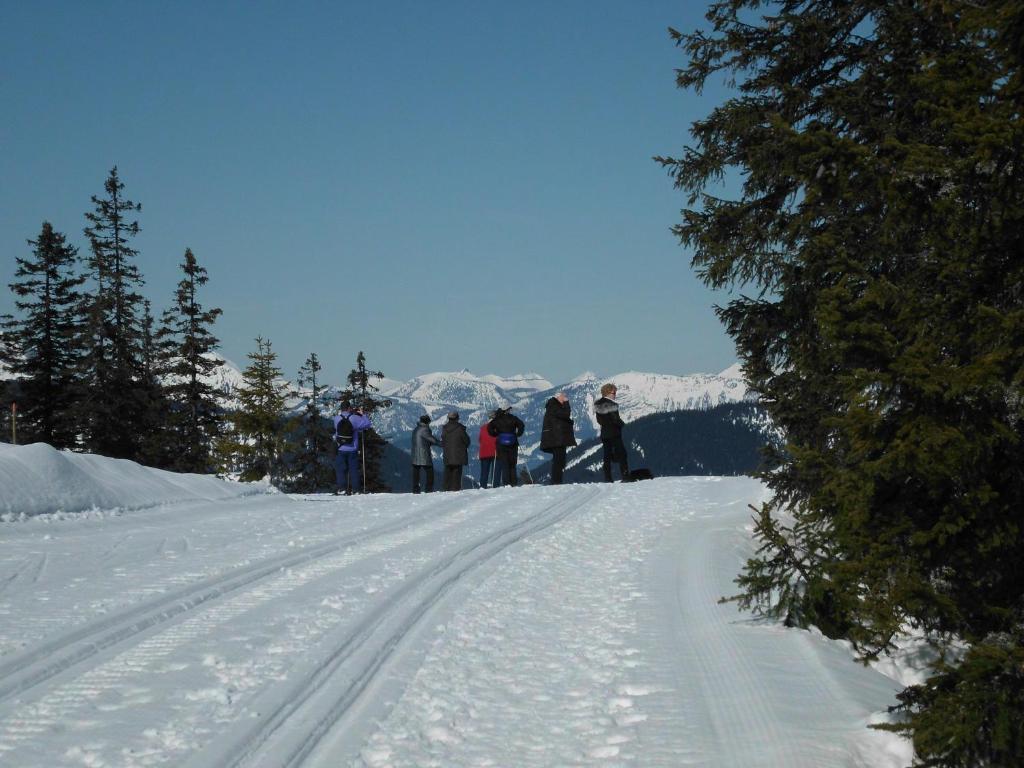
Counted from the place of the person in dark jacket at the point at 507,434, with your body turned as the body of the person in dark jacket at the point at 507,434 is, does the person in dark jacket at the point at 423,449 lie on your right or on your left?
on your left

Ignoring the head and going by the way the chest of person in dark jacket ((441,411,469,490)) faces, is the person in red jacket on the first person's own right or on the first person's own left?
on the first person's own right

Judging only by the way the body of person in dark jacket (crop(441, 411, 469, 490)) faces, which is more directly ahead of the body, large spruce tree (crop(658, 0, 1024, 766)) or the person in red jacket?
the person in red jacket

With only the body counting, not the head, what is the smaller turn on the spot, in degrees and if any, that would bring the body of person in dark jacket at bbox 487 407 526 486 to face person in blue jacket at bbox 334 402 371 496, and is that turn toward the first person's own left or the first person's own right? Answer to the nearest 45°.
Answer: approximately 135° to the first person's own left

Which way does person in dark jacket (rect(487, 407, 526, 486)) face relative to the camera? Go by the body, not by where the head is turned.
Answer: away from the camera

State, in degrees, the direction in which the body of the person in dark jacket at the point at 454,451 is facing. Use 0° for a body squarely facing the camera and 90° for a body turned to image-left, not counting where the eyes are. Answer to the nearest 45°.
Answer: approximately 180°

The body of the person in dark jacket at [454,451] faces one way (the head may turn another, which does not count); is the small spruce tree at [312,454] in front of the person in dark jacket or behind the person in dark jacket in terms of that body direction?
in front

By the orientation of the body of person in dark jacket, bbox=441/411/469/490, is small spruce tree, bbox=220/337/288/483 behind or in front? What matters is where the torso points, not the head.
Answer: in front

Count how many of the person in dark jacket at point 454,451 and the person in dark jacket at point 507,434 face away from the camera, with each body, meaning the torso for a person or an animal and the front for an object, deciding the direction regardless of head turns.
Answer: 2
